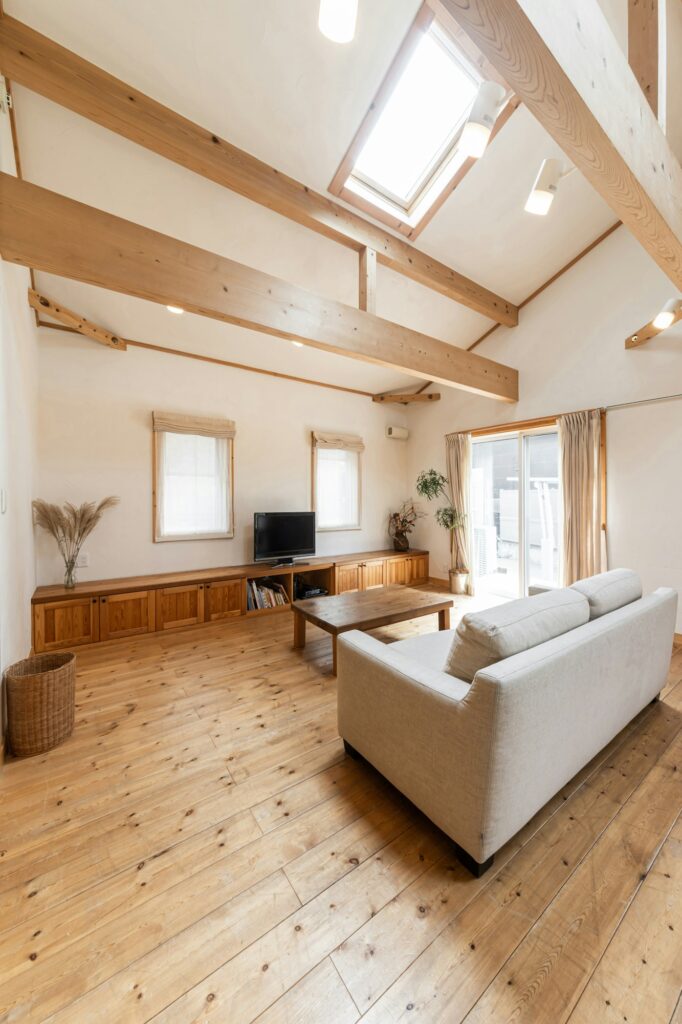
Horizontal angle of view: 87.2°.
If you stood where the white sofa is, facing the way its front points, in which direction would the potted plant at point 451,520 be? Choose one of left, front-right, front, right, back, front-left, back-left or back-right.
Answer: front-right

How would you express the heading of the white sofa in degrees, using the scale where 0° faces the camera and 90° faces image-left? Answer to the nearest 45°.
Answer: approximately 135°

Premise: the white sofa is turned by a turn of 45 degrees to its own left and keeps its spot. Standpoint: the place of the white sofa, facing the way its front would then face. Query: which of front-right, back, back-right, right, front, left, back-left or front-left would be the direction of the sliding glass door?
right

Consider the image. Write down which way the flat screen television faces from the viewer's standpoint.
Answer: facing the viewer and to the right of the viewer

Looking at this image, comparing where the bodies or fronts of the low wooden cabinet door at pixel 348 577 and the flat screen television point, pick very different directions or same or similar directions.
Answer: same or similar directions

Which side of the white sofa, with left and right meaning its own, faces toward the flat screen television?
front

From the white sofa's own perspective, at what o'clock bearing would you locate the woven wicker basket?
The woven wicker basket is roughly at 10 o'clock from the white sofa.

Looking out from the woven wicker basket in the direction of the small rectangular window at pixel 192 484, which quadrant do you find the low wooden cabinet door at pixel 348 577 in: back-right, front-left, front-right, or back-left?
front-right

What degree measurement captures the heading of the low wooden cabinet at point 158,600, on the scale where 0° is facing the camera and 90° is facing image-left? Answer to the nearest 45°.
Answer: approximately 315°

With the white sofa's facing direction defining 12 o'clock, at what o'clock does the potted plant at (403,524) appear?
The potted plant is roughly at 1 o'clock from the white sofa.

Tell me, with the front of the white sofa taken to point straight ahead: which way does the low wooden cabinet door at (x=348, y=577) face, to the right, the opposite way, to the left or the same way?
the opposite way

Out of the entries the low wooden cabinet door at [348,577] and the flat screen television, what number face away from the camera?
0

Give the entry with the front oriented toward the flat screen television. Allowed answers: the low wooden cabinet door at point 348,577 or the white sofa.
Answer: the white sofa

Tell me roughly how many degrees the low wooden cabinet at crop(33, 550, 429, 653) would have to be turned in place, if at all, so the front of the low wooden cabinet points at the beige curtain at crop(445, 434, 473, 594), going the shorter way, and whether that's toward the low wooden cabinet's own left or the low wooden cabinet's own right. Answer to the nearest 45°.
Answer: approximately 45° to the low wooden cabinet's own left
